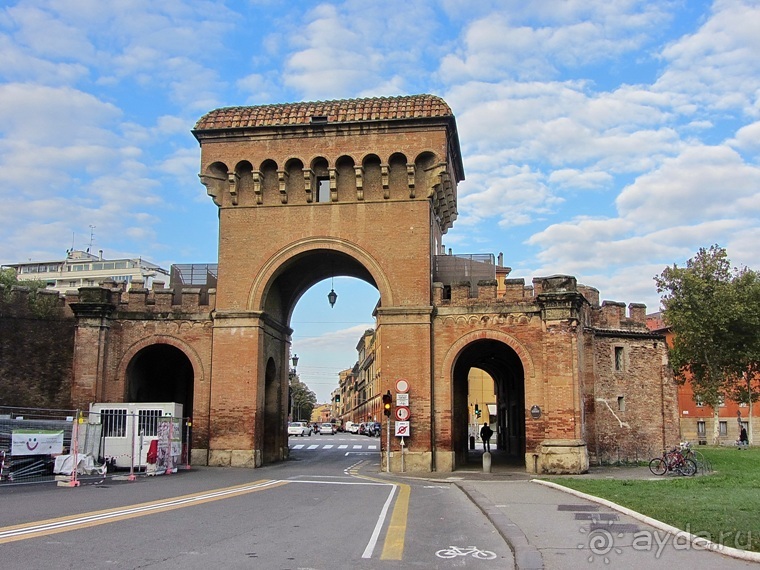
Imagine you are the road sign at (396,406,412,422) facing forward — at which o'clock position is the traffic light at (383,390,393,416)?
The traffic light is roughly at 2 o'clock from the road sign.

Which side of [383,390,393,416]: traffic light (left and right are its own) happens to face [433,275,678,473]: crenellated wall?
left

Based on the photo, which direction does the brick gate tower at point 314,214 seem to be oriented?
toward the camera

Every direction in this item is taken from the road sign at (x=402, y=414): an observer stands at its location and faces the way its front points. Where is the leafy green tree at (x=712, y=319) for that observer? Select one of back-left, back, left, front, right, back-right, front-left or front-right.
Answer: back-left

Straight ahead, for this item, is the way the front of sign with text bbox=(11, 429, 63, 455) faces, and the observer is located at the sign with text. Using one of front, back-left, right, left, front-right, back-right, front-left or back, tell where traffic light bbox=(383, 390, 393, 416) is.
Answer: left

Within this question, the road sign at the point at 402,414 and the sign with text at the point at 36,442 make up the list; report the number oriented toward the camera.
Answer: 2

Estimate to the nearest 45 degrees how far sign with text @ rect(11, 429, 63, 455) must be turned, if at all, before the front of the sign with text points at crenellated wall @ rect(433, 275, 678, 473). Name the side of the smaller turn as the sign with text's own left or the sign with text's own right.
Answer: approximately 90° to the sign with text's own left

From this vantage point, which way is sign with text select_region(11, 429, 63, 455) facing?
toward the camera

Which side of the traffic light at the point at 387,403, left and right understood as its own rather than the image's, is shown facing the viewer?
front

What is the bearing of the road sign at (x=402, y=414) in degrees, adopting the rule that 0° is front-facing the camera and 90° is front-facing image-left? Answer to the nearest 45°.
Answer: approximately 0°
